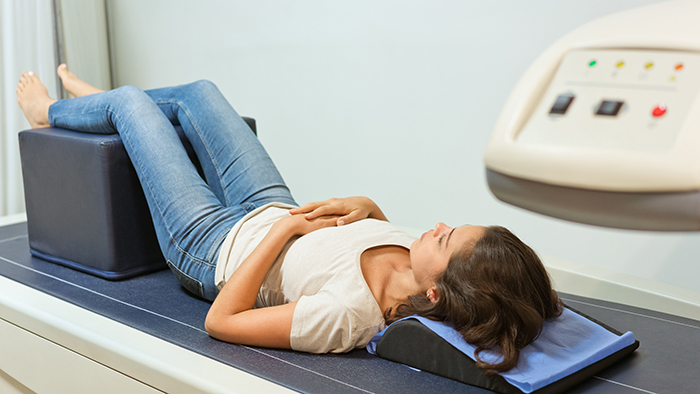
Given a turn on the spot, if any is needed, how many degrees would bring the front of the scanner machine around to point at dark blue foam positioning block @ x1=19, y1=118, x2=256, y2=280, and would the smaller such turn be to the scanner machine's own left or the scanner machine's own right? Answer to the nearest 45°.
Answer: approximately 135° to the scanner machine's own right

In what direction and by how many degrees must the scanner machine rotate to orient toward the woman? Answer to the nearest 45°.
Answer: approximately 135° to its right

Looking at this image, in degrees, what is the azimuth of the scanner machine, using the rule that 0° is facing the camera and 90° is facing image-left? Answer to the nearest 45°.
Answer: approximately 0°
